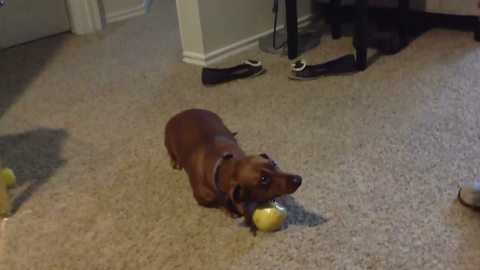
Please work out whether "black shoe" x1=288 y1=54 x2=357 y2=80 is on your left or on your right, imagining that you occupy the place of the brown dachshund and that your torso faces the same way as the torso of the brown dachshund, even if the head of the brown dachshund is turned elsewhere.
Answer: on your left

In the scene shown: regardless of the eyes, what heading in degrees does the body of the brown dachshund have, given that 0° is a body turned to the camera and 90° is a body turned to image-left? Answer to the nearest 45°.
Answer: approximately 315°

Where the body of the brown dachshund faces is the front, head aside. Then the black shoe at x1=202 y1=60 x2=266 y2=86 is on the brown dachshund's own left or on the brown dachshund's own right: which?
on the brown dachshund's own left
